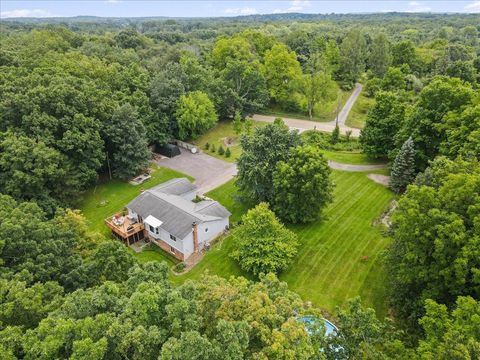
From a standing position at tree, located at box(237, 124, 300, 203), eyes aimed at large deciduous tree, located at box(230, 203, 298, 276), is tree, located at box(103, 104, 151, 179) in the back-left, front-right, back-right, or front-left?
back-right

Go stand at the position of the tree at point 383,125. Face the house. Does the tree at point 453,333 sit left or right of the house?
left

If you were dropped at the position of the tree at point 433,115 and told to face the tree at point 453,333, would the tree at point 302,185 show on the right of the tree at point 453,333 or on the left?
right

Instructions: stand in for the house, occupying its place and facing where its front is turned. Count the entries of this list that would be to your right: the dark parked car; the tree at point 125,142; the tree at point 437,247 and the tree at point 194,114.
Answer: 1

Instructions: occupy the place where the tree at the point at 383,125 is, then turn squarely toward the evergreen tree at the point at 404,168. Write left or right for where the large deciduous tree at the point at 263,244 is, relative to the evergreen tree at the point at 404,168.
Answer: right
